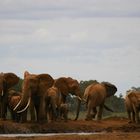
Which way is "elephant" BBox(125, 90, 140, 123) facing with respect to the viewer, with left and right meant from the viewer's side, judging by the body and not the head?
facing away from the viewer and to the right of the viewer
